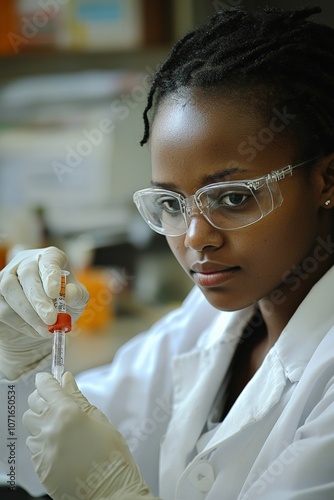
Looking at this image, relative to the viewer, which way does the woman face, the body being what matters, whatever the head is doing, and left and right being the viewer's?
facing the viewer and to the left of the viewer

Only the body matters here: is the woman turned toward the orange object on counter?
no

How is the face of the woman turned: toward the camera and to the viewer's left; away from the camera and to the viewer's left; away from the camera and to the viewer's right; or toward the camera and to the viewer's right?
toward the camera and to the viewer's left
